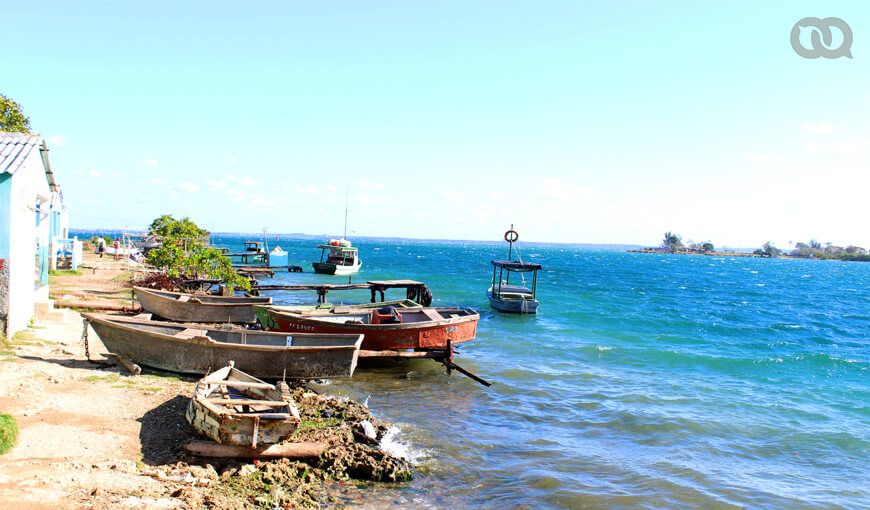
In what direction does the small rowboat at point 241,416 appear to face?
away from the camera

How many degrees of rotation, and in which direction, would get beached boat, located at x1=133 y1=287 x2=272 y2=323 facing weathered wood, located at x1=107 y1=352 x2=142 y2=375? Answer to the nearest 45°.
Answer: approximately 90° to its left

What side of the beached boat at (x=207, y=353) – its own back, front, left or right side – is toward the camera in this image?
left

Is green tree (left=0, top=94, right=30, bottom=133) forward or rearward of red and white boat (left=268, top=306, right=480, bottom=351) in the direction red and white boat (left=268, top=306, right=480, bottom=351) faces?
forward

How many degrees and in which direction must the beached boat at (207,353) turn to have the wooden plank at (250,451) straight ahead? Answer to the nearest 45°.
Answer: approximately 90° to its left

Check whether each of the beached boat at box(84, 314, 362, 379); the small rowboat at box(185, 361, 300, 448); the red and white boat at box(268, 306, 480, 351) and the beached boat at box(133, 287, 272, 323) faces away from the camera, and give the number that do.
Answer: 1

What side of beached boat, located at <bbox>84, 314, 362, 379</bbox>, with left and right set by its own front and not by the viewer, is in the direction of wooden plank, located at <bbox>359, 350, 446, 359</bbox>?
back

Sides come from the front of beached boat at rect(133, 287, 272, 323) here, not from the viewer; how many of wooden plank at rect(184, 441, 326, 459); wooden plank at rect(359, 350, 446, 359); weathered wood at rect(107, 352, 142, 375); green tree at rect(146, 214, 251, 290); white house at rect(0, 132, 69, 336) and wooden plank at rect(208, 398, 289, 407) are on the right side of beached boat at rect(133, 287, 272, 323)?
1

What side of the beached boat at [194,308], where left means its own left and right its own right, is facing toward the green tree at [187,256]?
right

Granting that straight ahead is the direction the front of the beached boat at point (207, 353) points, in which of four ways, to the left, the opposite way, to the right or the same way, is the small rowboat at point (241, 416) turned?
to the right

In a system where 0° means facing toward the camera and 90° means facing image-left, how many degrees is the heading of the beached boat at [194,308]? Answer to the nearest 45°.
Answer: approximately 90°

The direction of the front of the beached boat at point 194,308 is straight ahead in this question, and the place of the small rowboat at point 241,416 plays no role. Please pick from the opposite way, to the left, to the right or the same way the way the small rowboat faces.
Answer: to the right

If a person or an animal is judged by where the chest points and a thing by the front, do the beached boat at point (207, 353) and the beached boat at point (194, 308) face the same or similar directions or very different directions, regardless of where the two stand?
same or similar directions

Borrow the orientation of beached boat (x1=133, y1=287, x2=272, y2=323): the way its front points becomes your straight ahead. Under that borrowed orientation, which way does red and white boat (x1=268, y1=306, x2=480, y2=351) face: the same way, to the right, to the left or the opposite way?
the same way

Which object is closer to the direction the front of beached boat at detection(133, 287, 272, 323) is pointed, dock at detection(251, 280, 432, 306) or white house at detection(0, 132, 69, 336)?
the white house

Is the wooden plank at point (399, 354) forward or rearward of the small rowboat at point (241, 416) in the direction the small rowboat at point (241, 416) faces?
forward

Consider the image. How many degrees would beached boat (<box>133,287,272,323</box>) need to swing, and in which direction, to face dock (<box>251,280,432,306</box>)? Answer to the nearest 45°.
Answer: approximately 135° to its right

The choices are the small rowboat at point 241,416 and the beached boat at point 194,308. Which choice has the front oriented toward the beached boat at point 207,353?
the small rowboat
